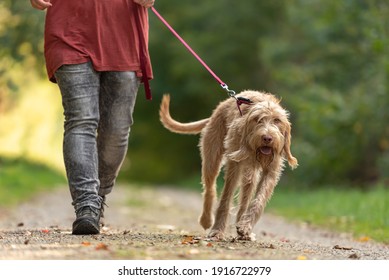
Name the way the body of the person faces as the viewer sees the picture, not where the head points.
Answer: toward the camera

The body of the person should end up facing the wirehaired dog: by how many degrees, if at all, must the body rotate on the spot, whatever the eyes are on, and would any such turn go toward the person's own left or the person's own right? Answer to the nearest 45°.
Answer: approximately 90° to the person's own left

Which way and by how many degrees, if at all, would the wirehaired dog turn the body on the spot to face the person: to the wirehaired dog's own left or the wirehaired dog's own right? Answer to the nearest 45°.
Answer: approximately 135° to the wirehaired dog's own right

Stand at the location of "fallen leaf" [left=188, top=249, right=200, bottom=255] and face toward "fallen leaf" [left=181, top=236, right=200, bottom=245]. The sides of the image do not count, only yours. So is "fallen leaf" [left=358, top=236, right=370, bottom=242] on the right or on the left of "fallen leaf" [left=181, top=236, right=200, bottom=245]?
right

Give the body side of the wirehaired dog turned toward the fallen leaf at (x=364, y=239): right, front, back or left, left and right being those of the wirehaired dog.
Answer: left

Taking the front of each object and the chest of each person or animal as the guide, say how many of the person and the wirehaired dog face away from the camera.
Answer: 0

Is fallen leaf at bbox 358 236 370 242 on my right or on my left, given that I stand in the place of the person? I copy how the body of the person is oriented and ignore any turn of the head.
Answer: on my left
